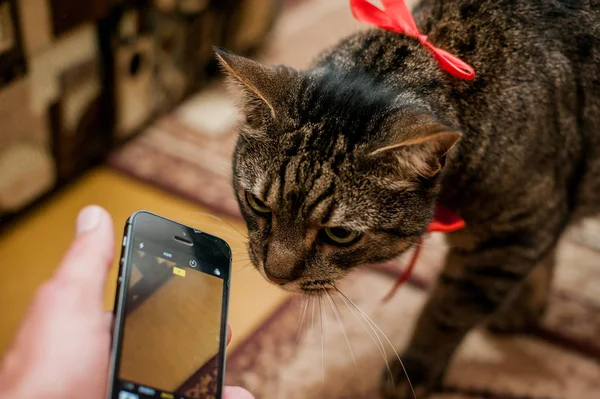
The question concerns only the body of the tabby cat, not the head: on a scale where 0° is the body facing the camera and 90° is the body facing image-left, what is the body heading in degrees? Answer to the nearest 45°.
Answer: approximately 45°
